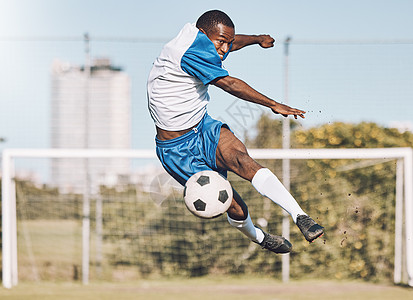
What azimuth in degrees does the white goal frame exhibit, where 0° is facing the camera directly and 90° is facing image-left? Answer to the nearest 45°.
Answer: approximately 0°

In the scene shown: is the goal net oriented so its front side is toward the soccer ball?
yes

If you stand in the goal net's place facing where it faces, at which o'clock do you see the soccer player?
The soccer player is roughly at 12 o'clock from the goal net.

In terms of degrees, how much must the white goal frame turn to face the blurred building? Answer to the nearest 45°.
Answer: approximately 135° to its right

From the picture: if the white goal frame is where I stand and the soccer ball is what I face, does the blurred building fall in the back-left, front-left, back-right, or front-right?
back-right
